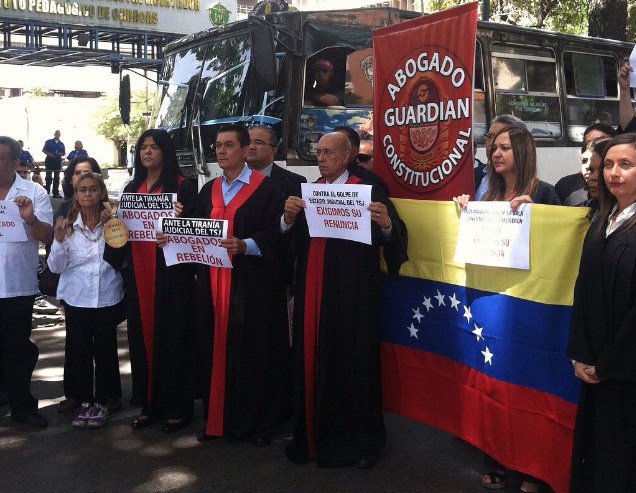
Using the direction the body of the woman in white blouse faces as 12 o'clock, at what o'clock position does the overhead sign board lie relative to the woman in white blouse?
The overhead sign board is roughly at 6 o'clock from the woman in white blouse.

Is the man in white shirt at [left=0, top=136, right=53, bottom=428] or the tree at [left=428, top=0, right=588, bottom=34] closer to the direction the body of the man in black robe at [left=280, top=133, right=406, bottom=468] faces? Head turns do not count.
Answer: the man in white shirt

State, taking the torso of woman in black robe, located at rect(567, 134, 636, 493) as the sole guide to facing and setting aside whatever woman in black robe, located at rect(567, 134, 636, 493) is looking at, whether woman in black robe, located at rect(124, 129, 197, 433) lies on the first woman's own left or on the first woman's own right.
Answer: on the first woman's own right

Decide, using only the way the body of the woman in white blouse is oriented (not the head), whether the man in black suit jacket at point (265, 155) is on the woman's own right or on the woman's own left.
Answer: on the woman's own left

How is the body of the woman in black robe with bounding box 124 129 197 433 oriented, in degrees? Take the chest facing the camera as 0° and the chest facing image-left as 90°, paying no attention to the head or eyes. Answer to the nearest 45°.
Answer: approximately 45°

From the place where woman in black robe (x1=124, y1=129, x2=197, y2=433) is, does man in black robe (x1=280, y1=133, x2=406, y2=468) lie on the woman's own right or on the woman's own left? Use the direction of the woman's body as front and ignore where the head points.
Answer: on the woman's own left

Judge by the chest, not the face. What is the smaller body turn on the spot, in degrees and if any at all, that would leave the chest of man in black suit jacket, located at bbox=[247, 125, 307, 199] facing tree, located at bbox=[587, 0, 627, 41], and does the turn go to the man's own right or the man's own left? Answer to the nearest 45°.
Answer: approximately 180°

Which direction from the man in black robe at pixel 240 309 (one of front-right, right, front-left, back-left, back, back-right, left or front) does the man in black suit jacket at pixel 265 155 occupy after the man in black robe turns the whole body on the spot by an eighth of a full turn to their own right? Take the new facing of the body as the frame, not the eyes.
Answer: right

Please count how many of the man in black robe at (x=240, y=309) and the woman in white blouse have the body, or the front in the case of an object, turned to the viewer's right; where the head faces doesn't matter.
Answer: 0

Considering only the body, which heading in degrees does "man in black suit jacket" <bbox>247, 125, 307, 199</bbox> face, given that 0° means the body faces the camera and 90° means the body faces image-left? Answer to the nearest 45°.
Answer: approximately 45°

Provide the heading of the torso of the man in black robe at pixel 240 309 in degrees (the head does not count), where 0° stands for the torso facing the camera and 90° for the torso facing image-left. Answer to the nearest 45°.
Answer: approximately 45°

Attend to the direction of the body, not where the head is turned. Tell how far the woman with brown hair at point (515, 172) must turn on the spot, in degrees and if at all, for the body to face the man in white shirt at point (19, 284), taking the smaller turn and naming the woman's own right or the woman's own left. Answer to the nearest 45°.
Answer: approximately 45° to the woman's own right

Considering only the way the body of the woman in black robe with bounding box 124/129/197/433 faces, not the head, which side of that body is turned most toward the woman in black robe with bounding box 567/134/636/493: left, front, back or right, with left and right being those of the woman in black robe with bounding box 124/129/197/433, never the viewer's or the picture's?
left
